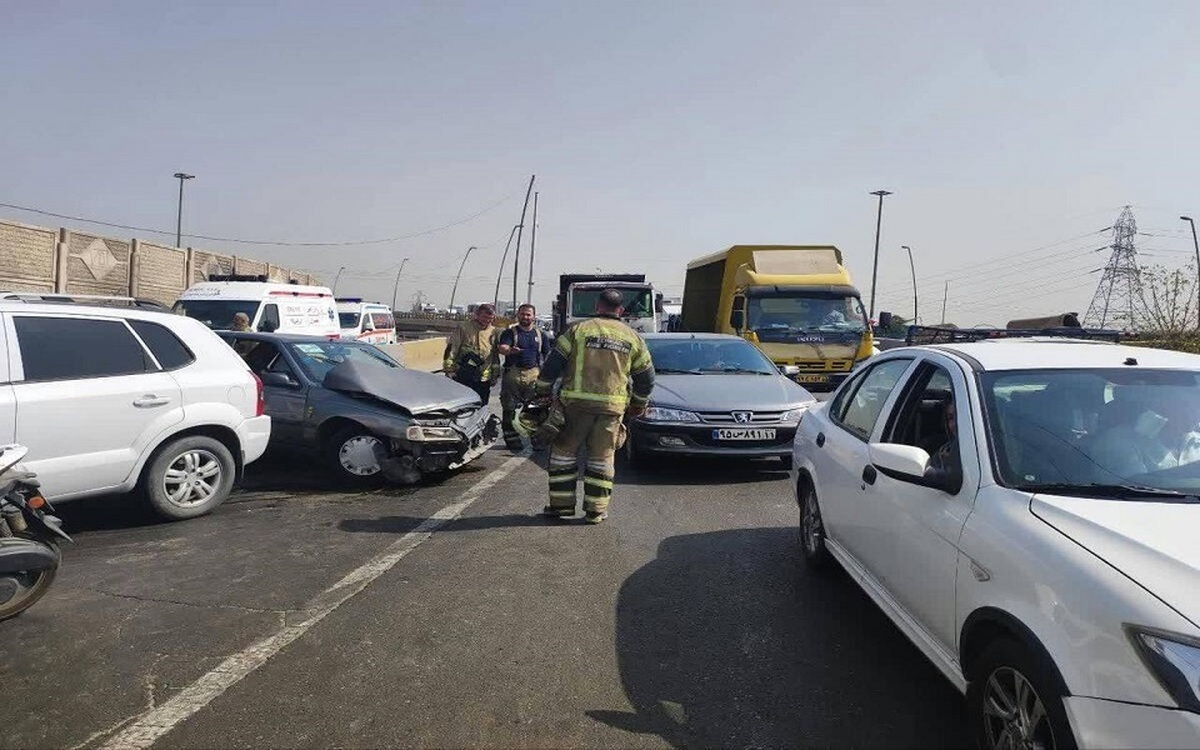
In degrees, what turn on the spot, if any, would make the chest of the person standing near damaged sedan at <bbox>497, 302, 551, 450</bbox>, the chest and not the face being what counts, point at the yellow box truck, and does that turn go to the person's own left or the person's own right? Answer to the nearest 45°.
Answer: approximately 135° to the person's own left

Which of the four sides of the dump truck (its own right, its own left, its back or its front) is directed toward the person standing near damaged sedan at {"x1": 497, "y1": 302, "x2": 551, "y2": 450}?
front

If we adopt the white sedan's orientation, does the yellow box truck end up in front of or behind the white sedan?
behind

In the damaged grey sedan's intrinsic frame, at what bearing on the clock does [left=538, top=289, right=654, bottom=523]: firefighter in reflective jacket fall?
The firefighter in reflective jacket is roughly at 12 o'clock from the damaged grey sedan.

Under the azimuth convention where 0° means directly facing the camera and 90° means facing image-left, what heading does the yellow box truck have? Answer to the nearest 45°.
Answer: approximately 315°

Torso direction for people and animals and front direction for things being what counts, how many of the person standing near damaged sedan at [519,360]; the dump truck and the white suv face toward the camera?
2

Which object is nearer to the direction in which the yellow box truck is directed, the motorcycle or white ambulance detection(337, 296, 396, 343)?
the motorcycle

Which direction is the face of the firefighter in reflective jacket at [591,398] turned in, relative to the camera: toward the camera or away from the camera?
away from the camera

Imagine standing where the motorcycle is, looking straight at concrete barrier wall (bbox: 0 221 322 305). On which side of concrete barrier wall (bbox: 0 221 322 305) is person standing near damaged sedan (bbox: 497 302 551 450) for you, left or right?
right

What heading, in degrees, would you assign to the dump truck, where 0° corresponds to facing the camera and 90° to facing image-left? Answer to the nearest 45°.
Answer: approximately 0°
